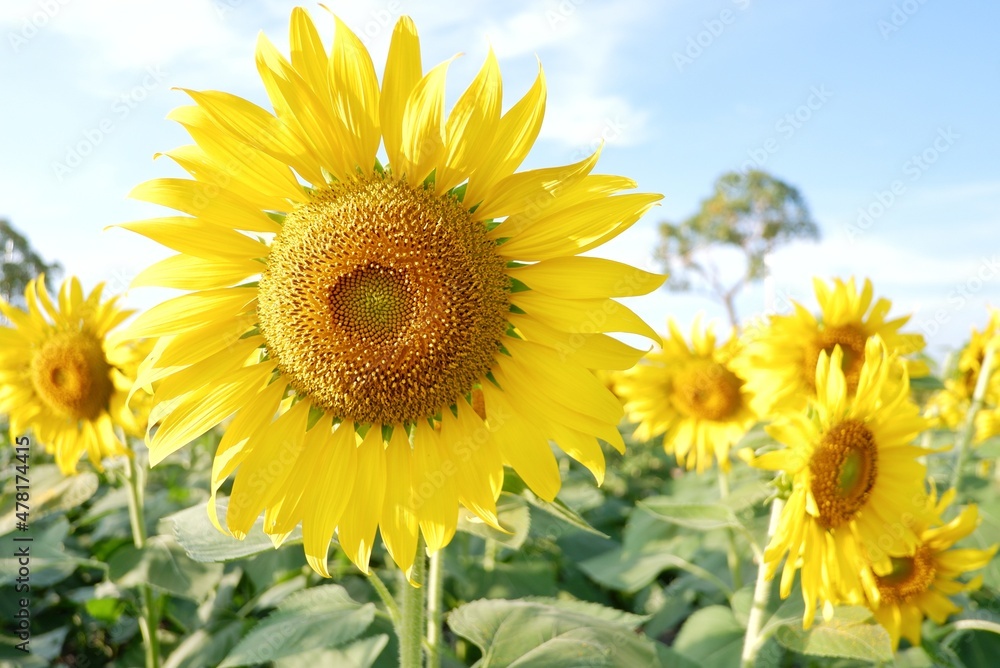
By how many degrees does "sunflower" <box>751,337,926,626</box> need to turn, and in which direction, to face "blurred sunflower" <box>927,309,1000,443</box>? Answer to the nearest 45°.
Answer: approximately 135° to its left

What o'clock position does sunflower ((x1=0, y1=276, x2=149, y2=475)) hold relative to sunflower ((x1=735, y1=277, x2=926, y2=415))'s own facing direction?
sunflower ((x1=0, y1=276, x2=149, y2=475)) is roughly at 2 o'clock from sunflower ((x1=735, y1=277, x2=926, y2=415)).

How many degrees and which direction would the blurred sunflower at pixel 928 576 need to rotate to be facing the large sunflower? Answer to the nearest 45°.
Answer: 0° — it already faces it

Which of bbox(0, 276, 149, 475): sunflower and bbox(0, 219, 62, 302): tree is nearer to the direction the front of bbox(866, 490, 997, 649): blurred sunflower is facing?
the sunflower

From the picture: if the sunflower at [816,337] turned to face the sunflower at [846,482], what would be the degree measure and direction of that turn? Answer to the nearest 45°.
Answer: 0° — it already faces it

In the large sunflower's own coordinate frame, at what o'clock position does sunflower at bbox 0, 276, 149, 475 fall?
The sunflower is roughly at 5 o'clock from the large sunflower.

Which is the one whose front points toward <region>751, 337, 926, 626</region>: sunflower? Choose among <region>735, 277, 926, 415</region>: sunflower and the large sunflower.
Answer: <region>735, 277, 926, 415</region>: sunflower

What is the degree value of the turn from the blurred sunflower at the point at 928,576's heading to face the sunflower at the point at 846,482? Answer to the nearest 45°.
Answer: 0° — it already faces it

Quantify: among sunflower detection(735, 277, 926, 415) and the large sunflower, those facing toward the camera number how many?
2

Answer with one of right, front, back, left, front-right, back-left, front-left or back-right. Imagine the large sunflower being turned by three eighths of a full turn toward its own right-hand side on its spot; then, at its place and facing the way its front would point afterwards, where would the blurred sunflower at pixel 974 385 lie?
right

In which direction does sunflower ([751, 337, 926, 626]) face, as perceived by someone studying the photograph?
facing the viewer and to the right of the viewer

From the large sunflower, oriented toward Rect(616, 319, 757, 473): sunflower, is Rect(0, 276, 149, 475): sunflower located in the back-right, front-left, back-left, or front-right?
front-left

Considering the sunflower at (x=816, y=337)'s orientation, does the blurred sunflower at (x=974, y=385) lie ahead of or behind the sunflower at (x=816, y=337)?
behind

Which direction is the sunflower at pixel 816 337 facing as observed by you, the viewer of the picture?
facing the viewer

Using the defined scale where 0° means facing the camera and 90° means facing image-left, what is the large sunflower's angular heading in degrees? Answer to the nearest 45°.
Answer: approximately 0°
